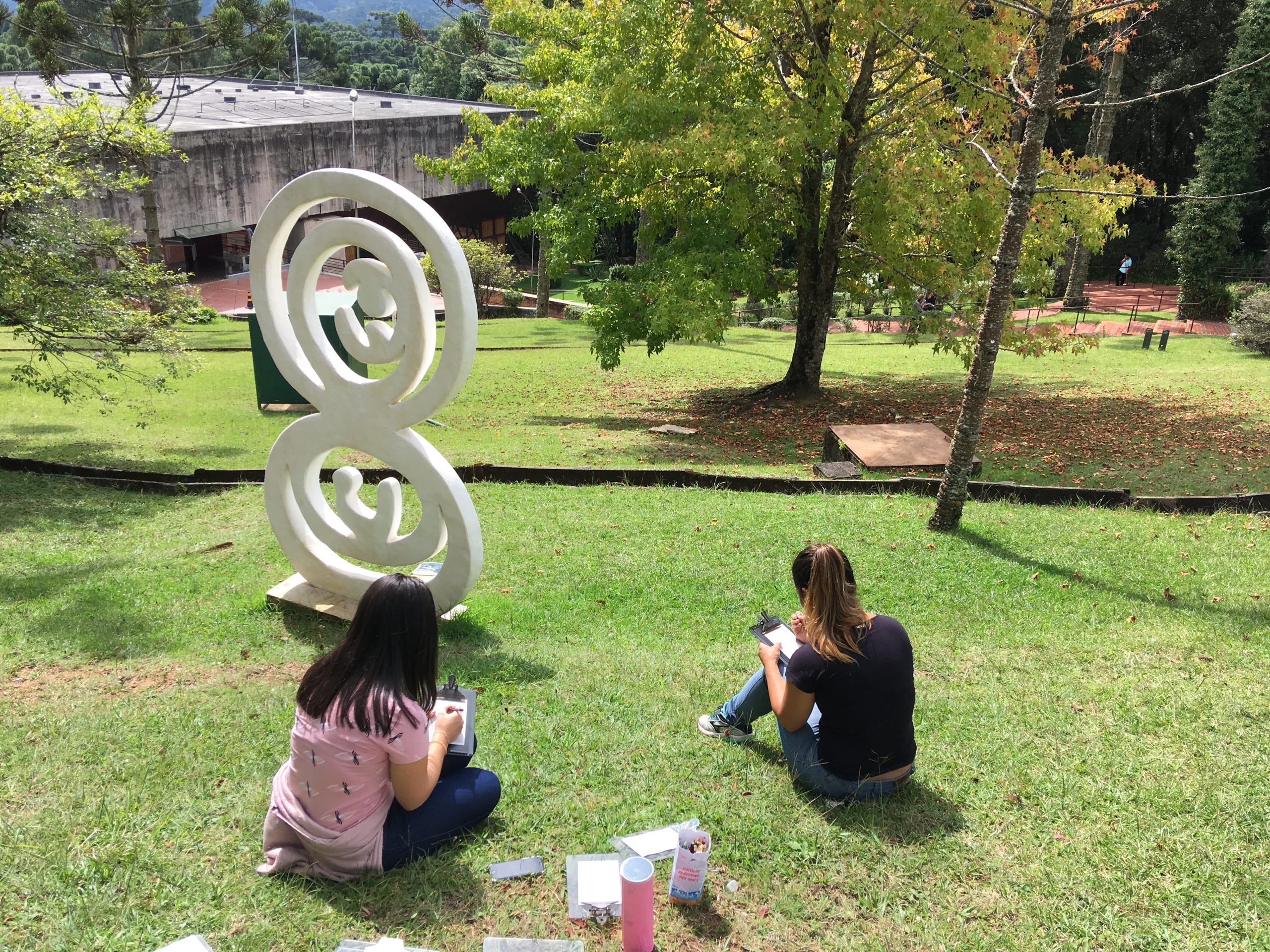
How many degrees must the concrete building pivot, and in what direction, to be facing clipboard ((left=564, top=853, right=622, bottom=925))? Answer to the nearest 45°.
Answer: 0° — it already faces it

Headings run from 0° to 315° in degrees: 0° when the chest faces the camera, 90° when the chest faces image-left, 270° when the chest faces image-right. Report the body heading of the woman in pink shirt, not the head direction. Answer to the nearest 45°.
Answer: approximately 225°

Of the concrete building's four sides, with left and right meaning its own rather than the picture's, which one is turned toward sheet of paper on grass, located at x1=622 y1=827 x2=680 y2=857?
front

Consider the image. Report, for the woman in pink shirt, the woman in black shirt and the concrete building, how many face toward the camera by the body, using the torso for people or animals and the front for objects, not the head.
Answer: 1

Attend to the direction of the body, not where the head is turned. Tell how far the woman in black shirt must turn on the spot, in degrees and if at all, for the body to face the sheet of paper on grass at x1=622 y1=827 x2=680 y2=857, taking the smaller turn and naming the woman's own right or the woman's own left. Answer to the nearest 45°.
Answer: approximately 90° to the woman's own left

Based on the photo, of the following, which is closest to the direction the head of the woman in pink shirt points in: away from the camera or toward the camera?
away from the camera

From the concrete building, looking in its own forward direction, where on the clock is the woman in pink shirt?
The woman in pink shirt is roughly at 12 o'clock from the concrete building.

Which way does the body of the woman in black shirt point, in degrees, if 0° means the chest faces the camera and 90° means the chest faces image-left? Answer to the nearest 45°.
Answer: approximately 135°

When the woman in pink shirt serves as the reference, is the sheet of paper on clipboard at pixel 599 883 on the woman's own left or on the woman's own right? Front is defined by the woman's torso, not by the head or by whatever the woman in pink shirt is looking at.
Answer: on the woman's own right

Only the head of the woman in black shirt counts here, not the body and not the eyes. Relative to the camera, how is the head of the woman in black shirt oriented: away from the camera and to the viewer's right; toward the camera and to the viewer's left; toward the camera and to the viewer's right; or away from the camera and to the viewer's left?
away from the camera and to the viewer's left

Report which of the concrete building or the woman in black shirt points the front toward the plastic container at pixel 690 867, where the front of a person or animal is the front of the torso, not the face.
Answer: the concrete building

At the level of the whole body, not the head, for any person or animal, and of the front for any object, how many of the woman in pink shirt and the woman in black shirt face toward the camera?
0

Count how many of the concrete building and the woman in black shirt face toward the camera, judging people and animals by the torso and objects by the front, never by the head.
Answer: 1
